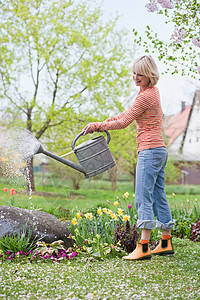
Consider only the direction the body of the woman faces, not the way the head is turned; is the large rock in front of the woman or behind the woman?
in front

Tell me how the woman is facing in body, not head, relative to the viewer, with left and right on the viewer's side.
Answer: facing to the left of the viewer

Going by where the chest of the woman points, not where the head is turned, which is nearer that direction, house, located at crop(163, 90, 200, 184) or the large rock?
the large rock

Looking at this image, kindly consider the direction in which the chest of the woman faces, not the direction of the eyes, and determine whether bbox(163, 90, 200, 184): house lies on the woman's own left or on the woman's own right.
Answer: on the woman's own right

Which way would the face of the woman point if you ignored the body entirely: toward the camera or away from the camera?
toward the camera

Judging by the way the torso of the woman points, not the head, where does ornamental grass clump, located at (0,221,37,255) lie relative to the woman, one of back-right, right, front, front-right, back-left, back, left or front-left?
front
